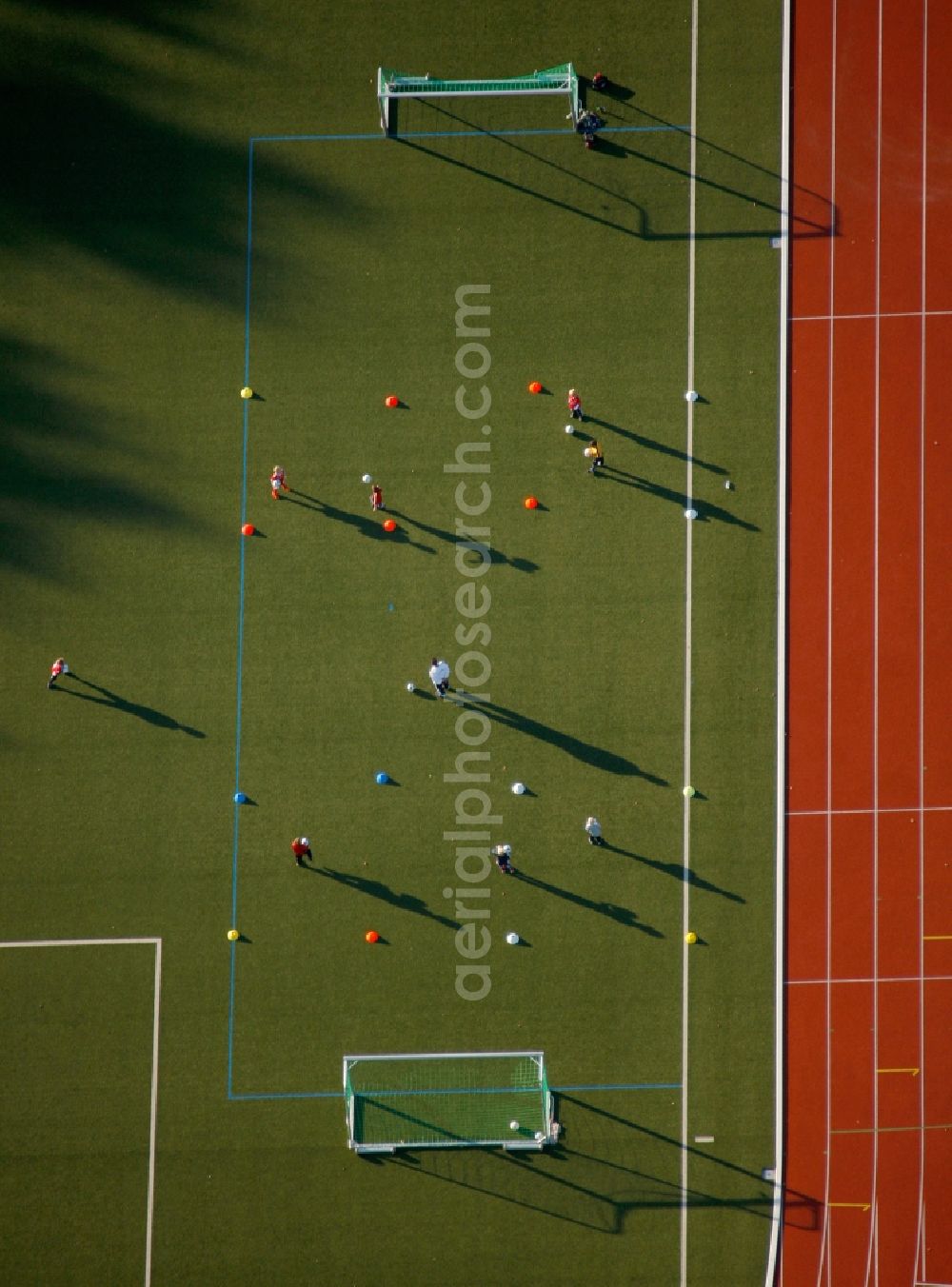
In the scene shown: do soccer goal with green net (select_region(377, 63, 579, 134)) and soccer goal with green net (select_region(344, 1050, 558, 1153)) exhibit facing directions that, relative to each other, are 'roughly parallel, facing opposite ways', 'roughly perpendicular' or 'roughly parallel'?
roughly parallel, facing opposite ways

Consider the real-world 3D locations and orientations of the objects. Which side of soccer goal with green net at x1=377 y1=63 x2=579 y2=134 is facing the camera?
front

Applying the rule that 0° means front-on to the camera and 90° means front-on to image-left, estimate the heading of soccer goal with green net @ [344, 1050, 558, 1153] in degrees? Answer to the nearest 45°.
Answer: approximately 180°

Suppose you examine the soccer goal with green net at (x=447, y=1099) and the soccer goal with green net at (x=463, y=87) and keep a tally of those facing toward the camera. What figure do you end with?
1

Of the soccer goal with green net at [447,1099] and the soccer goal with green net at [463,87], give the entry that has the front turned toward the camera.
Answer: the soccer goal with green net at [463,87]
